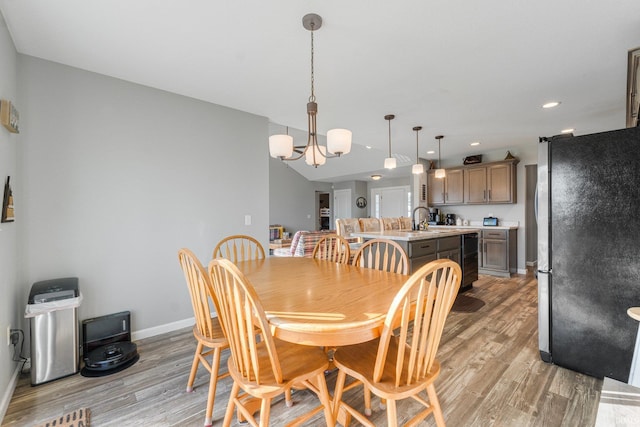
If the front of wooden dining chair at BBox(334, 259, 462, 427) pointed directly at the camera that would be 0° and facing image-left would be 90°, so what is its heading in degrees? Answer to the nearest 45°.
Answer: approximately 135°

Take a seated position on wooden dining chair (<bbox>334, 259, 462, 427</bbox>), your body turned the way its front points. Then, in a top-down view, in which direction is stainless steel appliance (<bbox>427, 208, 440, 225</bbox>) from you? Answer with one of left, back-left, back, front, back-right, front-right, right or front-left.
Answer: front-right

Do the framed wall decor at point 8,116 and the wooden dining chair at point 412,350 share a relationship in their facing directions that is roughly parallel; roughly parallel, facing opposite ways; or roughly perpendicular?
roughly perpendicular

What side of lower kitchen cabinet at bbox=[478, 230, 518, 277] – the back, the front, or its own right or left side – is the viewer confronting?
front

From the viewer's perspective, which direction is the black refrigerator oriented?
to the viewer's left

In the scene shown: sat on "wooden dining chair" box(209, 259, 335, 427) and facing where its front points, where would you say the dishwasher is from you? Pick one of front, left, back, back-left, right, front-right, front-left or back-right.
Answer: front

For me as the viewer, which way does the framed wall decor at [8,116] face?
facing to the right of the viewer

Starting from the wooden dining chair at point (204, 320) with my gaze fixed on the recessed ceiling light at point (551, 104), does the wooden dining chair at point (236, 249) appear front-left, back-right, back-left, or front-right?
front-left

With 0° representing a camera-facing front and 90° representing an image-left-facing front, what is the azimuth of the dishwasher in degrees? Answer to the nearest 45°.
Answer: approximately 315°

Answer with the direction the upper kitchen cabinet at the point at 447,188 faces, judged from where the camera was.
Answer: facing the viewer

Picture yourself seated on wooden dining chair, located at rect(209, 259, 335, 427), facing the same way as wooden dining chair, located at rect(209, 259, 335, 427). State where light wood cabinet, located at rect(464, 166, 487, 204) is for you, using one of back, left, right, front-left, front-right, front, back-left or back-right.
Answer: front

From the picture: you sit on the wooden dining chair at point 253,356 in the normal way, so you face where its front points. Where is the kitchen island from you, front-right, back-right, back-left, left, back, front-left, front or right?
front

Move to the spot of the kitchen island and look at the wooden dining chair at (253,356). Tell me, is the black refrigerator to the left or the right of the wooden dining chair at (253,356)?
left

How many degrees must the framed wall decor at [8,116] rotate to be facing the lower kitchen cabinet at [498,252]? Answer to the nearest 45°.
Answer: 0° — it already faces it

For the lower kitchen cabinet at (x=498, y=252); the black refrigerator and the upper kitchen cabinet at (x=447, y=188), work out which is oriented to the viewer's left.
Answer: the black refrigerator
